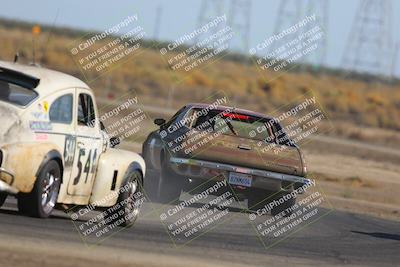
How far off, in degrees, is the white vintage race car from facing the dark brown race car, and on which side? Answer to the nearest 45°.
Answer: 0° — it already faces it

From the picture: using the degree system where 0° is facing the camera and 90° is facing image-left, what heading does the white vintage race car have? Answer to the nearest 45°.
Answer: approximately 225°
